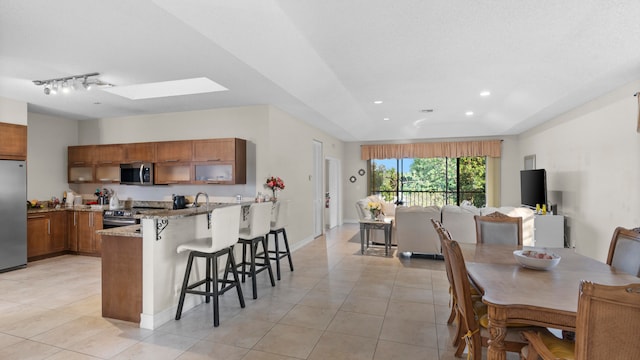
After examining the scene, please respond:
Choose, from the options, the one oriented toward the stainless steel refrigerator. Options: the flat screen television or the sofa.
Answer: the flat screen television

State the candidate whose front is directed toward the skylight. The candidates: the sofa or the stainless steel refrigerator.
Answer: the stainless steel refrigerator

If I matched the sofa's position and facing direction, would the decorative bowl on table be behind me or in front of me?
behind

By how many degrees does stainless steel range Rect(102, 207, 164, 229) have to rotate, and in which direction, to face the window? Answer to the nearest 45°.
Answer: approximately 135° to its left

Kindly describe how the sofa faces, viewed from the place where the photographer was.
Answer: facing away from the viewer

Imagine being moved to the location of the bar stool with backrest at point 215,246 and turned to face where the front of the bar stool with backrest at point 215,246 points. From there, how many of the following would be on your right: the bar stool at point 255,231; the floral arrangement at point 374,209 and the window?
3

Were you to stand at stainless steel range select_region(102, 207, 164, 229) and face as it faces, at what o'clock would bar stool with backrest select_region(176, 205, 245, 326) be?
The bar stool with backrest is roughly at 10 o'clock from the stainless steel range.

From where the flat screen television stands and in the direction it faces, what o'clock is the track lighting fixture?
The track lighting fixture is roughly at 12 o'clock from the flat screen television.

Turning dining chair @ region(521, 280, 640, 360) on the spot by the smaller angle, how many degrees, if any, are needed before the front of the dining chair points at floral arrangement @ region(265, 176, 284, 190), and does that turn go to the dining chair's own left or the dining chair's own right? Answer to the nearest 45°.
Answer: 0° — it already faces it

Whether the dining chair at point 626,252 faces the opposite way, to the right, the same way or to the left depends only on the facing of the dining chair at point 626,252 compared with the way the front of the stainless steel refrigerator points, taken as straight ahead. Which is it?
the opposite way

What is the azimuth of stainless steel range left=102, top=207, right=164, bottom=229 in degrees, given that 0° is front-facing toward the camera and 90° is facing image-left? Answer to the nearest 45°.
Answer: approximately 45°

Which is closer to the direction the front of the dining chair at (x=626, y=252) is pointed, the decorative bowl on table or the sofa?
the decorative bowl on table

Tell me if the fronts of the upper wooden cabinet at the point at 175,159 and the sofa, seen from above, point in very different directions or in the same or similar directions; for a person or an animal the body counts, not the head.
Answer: very different directions

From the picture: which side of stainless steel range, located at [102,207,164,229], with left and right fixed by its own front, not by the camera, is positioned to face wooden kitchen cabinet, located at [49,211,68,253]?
right
